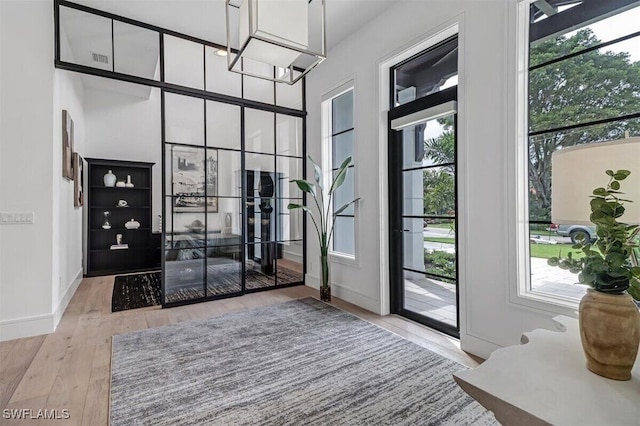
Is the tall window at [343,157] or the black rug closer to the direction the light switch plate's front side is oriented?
the tall window

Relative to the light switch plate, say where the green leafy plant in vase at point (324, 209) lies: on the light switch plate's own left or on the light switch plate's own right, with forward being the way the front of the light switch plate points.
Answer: on the light switch plate's own left

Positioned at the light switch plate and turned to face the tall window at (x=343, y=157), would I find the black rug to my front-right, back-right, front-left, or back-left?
front-left

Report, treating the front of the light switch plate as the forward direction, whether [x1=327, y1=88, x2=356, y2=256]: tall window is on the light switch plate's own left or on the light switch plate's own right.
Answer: on the light switch plate's own left

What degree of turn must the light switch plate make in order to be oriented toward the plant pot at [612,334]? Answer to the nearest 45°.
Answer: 0° — it already faces it

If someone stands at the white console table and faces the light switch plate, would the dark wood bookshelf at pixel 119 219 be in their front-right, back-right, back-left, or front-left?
front-right

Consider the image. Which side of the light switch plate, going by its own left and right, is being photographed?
front

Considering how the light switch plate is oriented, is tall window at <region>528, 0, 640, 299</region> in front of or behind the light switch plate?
in front

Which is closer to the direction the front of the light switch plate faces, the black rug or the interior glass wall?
the interior glass wall

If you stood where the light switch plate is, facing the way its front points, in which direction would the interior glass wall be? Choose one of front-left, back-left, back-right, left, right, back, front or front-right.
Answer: left

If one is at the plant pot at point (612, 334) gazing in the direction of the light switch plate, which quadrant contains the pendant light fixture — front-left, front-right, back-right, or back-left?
front-right

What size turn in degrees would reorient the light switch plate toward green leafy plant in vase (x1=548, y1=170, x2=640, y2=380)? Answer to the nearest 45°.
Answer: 0° — it already faces it
